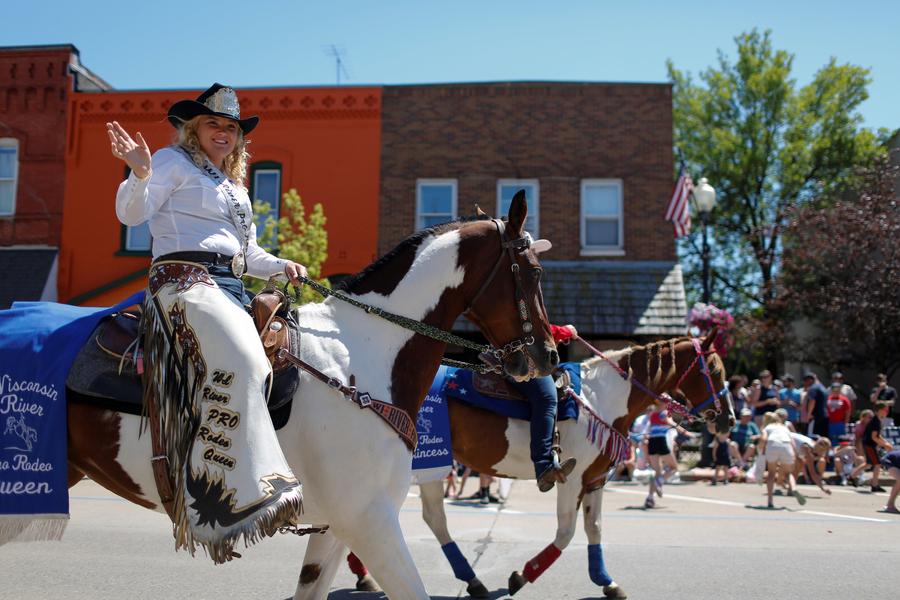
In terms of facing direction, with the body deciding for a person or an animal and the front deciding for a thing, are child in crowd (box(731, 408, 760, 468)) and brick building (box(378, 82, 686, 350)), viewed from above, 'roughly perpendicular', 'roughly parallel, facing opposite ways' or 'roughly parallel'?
roughly parallel

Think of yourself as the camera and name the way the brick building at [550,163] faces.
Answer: facing the viewer

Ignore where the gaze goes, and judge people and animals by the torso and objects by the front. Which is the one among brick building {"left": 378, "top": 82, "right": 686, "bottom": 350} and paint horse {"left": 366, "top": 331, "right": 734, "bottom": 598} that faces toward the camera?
the brick building

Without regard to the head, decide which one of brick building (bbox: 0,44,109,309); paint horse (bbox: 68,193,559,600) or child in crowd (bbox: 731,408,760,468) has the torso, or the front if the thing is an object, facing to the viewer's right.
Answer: the paint horse

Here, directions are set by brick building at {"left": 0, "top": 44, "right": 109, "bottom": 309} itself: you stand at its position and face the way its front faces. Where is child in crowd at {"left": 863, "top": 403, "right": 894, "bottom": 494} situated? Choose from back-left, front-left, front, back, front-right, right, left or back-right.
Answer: front-left

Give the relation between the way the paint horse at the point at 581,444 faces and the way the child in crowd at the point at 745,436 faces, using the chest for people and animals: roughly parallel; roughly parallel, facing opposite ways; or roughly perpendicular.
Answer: roughly perpendicular

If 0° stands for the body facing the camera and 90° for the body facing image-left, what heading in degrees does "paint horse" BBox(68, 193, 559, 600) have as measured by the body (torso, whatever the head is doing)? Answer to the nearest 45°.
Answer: approximately 270°

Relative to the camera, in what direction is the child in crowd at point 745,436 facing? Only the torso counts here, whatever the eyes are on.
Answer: toward the camera

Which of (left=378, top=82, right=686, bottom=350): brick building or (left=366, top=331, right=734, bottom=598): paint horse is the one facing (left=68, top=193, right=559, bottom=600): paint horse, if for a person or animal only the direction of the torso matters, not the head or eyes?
the brick building

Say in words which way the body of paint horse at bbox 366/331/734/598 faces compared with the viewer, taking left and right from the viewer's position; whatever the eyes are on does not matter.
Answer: facing to the right of the viewer

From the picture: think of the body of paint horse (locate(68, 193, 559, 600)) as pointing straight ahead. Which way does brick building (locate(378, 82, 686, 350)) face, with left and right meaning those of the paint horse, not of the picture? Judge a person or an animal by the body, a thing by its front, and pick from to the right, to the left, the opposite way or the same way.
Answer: to the right

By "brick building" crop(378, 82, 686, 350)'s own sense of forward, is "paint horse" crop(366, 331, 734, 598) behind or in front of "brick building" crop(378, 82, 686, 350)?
in front
